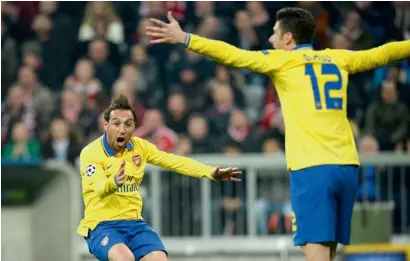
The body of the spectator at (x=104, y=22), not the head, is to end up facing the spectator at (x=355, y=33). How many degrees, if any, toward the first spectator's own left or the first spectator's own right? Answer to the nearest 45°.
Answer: approximately 90° to the first spectator's own left

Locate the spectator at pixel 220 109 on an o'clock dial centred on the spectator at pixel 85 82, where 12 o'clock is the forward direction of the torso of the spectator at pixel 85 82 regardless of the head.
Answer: the spectator at pixel 220 109 is roughly at 10 o'clock from the spectator at pixel 85 82.

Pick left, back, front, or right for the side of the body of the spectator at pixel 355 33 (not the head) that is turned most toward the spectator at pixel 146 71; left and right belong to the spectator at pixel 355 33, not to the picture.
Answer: right

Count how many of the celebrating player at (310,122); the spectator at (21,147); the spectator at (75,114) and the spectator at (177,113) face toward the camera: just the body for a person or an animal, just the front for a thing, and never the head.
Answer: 3

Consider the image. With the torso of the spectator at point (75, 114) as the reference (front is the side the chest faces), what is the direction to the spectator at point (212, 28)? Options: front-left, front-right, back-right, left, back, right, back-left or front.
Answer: left

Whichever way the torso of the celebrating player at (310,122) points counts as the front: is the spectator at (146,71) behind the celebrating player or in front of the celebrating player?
in front

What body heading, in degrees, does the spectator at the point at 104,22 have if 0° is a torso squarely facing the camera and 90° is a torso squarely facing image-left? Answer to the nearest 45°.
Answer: approximately 0°

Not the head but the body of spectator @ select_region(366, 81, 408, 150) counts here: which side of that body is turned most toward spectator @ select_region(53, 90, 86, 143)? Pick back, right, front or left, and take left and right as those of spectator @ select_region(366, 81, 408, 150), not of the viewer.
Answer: right

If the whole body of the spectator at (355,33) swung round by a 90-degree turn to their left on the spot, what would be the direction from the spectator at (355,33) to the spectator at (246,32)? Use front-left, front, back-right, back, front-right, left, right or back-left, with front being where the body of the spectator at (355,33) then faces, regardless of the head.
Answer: back
